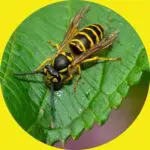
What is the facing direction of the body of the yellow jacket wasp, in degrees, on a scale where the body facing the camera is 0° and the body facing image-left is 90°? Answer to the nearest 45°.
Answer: approximately 45°
